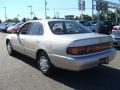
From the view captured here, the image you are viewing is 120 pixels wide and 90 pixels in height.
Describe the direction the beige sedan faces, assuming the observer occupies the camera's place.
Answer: facing away from the viewer and to the left of the viewer
